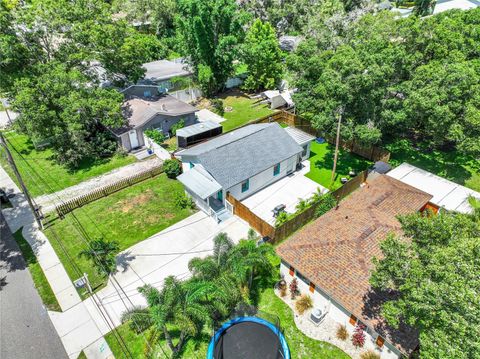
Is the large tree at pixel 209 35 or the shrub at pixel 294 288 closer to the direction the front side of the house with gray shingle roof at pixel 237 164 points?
the shrub

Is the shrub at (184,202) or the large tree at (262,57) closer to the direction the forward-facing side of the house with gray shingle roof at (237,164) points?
the shrub

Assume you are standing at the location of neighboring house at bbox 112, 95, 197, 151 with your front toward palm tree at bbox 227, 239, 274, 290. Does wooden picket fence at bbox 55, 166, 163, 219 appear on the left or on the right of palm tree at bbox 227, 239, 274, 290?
right

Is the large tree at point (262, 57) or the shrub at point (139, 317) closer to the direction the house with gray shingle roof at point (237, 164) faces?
the shrub

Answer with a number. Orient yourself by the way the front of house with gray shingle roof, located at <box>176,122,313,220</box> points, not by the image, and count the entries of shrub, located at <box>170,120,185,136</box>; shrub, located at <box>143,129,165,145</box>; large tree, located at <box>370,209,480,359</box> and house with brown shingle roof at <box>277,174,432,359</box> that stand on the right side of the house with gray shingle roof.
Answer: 2

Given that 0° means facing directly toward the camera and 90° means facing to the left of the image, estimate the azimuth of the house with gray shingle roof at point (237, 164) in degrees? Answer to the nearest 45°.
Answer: approximately 45°

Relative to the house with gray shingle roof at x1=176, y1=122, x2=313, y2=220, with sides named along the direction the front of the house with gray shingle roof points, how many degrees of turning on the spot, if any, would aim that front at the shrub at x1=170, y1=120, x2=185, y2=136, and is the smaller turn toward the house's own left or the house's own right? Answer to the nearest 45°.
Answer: approximately 90° to the house's own right

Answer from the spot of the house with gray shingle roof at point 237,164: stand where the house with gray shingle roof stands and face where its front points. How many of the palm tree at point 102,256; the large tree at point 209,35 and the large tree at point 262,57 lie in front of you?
1

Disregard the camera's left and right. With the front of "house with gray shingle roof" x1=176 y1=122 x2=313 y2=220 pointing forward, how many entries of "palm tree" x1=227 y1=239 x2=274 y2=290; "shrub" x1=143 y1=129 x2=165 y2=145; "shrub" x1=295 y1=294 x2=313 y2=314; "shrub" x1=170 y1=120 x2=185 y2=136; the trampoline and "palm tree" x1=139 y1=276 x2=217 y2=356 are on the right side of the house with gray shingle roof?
2

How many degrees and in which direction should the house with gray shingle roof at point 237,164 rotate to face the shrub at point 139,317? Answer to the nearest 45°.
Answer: approximately 45° to its left

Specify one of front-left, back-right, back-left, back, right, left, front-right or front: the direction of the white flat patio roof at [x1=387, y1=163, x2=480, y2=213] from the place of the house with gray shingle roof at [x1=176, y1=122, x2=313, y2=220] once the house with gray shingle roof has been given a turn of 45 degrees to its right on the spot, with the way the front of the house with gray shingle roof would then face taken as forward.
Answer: back

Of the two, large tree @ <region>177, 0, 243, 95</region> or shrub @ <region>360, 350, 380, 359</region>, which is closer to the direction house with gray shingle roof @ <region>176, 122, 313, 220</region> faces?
the shrub

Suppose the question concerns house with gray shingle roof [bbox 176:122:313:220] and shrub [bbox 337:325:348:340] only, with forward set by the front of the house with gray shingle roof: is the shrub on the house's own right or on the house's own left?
on the house's own left

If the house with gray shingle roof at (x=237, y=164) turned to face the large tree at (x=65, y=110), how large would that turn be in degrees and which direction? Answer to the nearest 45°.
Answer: approximately 45° to its right

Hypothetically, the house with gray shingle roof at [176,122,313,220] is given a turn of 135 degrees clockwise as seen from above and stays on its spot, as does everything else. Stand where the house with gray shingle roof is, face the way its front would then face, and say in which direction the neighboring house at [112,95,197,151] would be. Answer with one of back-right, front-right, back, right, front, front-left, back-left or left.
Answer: front-left

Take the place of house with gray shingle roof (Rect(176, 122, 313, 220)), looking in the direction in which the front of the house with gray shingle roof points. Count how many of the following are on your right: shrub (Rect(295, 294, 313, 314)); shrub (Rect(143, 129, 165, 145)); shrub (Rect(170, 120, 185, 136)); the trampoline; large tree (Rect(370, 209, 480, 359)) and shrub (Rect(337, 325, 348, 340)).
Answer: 2
